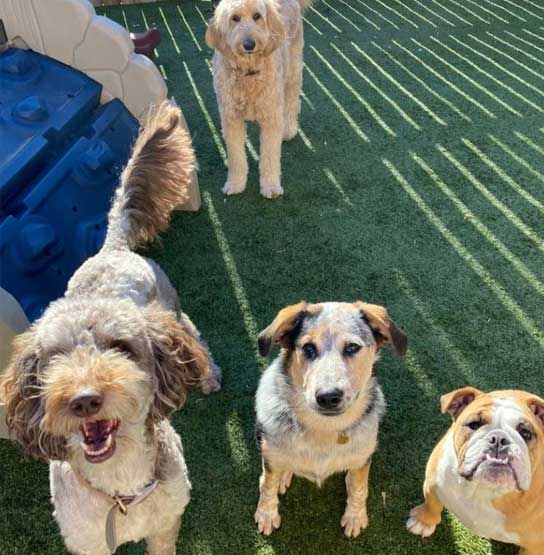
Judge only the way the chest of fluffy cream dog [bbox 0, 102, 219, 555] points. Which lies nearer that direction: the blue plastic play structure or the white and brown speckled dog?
the white and brown speckled dog

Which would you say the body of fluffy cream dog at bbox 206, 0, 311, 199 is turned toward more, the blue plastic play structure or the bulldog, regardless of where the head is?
the bulldog

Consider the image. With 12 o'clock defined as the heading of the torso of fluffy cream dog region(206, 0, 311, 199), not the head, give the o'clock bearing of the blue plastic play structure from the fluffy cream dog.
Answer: The blue plastic play structure is roughly at 2 o'clock from the fluffy cream dog.

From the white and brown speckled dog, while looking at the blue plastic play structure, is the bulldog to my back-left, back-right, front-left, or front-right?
back-right

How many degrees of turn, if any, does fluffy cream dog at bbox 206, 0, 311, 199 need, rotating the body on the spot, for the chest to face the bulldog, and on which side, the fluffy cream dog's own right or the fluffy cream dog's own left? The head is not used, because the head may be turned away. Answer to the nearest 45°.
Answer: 0° — it already faces it

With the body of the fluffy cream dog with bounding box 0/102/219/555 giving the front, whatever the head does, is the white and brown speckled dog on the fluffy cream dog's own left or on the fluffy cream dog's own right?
on the fluffy cream dog's own left

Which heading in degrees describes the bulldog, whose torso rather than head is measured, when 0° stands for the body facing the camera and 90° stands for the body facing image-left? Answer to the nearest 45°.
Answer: approximately 45°

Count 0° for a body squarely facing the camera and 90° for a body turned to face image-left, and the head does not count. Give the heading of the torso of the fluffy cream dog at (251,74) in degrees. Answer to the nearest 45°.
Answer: approximately 0°

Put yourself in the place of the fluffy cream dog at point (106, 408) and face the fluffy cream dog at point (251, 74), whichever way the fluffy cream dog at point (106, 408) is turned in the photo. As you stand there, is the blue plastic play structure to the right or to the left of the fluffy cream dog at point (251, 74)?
left
